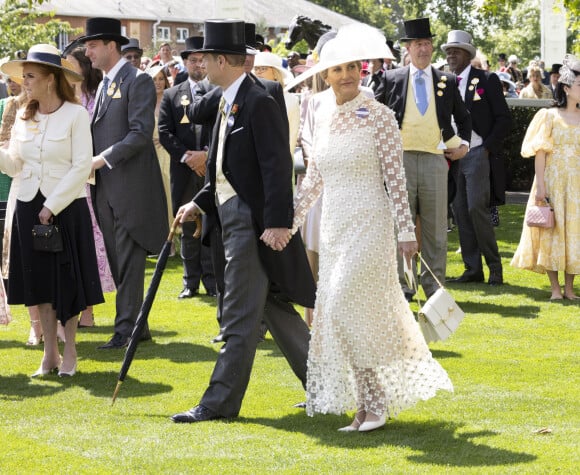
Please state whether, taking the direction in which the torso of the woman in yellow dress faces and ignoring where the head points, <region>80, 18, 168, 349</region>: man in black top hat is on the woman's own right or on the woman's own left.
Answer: on the woman's own right

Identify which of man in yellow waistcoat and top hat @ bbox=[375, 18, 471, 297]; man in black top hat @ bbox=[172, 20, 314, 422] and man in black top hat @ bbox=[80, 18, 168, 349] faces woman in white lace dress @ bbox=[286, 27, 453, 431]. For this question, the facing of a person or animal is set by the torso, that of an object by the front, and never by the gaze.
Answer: the man in yellow waistcoat and top hat

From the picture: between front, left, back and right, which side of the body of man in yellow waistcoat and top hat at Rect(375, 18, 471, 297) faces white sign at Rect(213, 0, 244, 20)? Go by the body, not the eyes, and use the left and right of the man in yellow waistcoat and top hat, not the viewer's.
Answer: back

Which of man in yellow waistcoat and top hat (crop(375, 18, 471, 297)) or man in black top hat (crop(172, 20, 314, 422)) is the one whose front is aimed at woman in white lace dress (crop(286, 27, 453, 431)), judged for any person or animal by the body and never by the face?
the man in yellow waistcoat and top hat

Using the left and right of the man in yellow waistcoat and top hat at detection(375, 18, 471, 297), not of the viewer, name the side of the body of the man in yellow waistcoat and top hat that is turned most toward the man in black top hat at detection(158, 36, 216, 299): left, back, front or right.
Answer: right

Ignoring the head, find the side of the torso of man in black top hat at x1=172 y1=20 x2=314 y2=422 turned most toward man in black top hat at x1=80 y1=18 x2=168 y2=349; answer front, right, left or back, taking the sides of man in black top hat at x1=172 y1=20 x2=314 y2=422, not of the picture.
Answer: right

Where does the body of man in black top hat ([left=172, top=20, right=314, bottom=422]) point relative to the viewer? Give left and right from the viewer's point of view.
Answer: facing to the left of the viewer

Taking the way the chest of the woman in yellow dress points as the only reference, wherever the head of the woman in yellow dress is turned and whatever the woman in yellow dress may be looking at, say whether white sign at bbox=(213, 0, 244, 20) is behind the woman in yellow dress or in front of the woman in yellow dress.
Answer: behind

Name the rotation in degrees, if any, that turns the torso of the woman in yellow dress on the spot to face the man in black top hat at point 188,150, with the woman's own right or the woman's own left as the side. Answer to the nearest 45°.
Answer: approximately 135° to the woman's own right

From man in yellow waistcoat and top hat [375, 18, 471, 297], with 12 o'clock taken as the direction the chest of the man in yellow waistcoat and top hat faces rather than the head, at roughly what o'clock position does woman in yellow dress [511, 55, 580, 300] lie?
The woman in yellow dress is roughly at 8 o'clock from the man in yellow waistcoat and top hat.

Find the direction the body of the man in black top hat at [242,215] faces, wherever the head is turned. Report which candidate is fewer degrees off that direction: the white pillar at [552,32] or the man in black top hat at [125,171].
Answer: the man in black top hat

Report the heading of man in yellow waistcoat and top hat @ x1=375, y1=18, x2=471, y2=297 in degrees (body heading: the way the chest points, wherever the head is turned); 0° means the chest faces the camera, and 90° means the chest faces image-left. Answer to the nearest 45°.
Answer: approximately 0°
